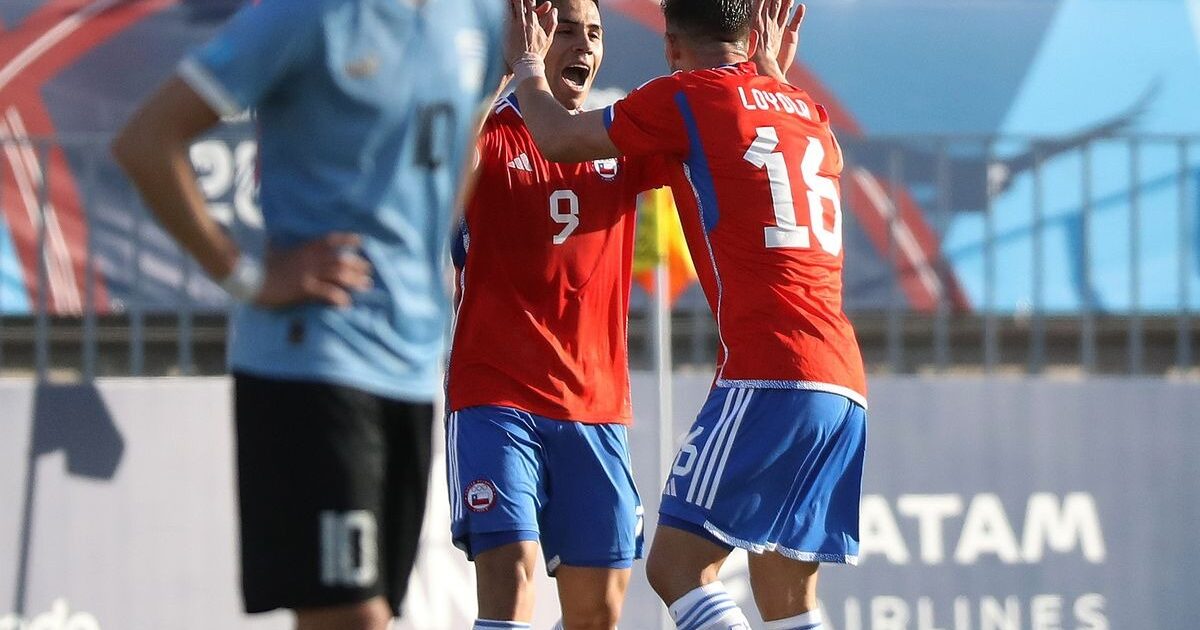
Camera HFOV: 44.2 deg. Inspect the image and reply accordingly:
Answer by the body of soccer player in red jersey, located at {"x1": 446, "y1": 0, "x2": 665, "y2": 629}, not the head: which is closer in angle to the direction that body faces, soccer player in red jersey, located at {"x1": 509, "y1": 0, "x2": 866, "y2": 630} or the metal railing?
the soccer player in red jersey

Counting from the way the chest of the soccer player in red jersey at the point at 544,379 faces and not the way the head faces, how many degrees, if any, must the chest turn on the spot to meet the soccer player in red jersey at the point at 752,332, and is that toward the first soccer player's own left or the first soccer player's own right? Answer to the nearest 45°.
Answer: approximately 45° to the first soccer player's own left

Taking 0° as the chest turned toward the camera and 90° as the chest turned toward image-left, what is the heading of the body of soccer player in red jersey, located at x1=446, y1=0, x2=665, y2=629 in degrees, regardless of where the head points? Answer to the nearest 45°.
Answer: approximately 0°

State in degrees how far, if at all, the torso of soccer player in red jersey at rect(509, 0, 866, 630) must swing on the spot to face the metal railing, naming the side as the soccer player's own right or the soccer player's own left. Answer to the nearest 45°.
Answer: approximately 45° to the soccer player's own right

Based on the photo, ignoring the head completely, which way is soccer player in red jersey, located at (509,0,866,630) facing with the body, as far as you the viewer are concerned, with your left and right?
facing away from the viewer and to the left of the viewer

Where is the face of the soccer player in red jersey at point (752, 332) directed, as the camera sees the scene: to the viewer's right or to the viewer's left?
to the viewer's left

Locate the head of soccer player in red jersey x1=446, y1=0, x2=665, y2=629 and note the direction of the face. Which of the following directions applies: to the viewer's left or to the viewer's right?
to the viewer's right

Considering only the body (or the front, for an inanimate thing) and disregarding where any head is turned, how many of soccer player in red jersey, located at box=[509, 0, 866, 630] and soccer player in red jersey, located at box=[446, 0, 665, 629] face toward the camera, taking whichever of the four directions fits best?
1

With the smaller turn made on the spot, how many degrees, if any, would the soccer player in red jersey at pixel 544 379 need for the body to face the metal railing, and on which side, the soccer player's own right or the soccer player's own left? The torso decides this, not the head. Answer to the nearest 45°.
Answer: approximately 135° to the soccer player's own left
